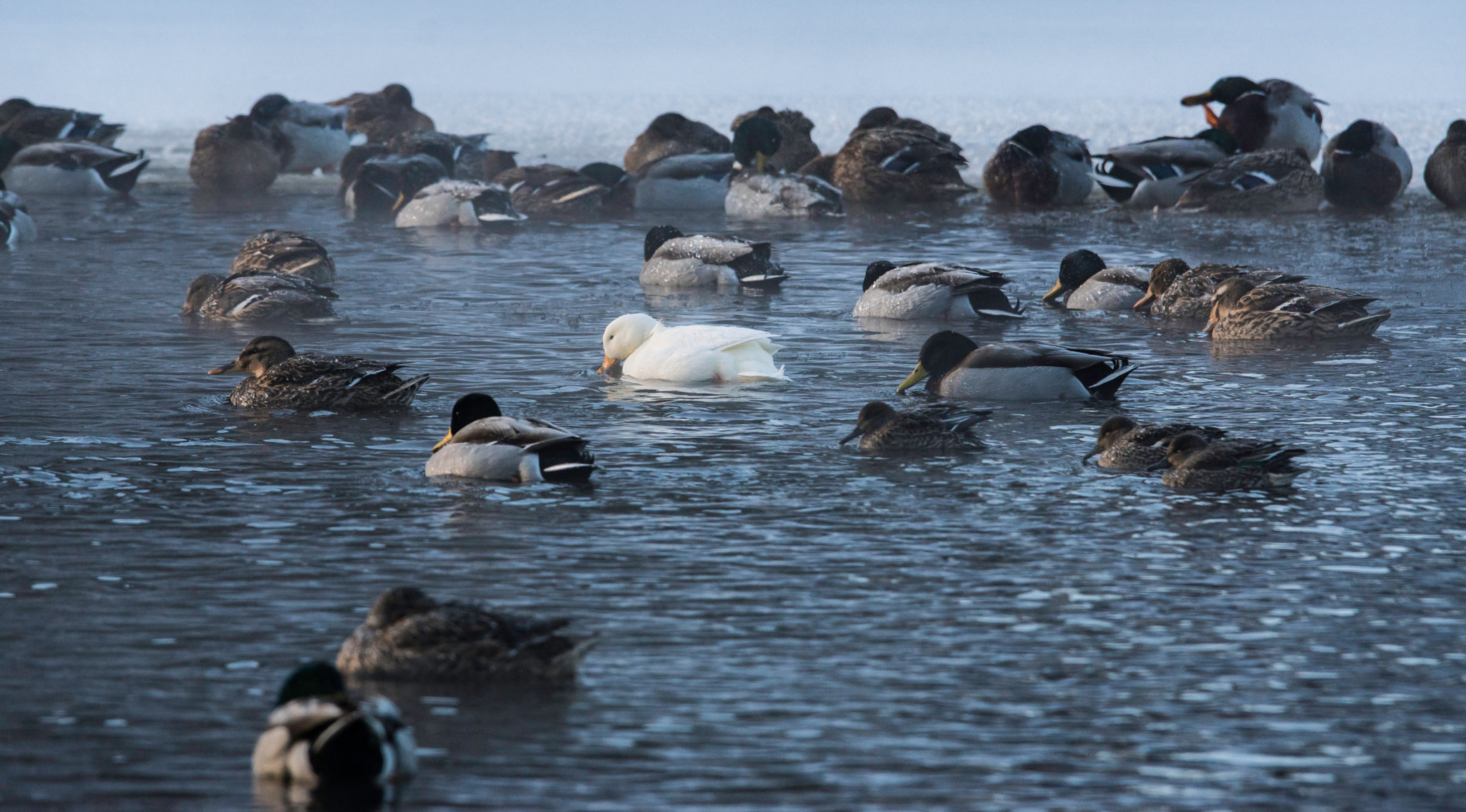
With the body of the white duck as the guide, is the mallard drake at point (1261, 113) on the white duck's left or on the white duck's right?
on the white duck's right

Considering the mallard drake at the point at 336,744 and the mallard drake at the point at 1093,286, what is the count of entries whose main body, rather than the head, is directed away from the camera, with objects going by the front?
1

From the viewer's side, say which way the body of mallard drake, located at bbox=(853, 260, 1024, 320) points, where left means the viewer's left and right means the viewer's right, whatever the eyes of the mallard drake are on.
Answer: facing to the left of the viewer

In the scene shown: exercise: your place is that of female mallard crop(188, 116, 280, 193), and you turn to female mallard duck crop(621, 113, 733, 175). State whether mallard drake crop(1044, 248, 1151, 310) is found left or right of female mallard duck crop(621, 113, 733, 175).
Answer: right

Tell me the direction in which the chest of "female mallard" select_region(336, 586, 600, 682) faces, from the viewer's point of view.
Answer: to the viewer's left

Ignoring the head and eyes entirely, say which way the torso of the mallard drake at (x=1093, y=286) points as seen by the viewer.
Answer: to the viewer's left

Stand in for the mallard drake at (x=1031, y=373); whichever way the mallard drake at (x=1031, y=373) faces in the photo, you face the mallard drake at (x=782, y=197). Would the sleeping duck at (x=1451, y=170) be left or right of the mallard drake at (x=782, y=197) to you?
right

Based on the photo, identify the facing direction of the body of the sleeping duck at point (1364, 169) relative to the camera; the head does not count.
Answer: toward the camera

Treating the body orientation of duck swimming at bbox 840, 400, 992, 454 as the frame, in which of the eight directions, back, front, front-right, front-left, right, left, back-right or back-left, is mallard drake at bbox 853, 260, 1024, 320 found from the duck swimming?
right

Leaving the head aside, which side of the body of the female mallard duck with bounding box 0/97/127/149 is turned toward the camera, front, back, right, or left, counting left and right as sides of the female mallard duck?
left

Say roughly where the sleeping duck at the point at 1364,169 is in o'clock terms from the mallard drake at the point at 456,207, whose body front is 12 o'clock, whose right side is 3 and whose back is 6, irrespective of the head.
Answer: The sleeping duck is roughly at 6 o'clock from the mallard drake.

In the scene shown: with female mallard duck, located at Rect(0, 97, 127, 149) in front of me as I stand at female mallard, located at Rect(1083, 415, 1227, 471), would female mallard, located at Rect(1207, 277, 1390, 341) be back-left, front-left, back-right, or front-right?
front-right

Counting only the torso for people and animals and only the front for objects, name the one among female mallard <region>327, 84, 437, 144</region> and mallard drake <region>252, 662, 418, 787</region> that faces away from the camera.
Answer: the mallard drake

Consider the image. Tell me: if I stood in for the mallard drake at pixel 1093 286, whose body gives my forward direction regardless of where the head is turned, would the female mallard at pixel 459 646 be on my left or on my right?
on my left

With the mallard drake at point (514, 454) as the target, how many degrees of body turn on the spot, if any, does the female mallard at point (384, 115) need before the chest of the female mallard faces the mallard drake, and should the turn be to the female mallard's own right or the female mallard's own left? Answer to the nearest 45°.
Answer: approximately 90° to the female mallard's own right

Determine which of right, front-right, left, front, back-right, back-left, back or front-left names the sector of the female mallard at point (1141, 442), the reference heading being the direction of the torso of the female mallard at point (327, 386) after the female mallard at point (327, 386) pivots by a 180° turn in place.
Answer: front-right
